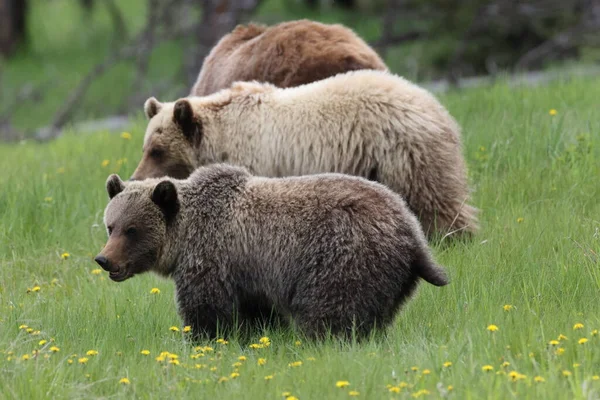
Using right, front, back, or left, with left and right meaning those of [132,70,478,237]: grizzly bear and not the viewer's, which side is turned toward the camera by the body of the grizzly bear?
left

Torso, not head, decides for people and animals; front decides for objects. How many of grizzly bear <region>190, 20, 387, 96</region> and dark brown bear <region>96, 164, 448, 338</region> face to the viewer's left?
2

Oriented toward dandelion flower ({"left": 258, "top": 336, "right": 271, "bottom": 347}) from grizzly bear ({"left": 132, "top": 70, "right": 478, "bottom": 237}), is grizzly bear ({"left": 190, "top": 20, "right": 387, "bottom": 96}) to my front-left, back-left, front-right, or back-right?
back-right

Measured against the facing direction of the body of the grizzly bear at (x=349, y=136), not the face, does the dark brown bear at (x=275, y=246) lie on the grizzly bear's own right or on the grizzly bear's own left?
on the grizzly bear's own left

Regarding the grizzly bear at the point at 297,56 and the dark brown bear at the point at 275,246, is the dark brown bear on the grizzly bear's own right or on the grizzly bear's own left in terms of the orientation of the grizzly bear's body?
on the grizzly bear's own left

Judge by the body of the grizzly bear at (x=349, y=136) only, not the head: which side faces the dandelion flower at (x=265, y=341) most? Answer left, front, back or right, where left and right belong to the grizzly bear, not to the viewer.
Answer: left

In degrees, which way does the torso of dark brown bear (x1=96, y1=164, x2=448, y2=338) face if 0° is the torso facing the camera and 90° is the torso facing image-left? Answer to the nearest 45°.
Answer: approximately 90°

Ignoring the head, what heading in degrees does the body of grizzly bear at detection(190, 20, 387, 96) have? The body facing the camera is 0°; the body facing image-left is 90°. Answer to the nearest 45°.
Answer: approximately 90°
